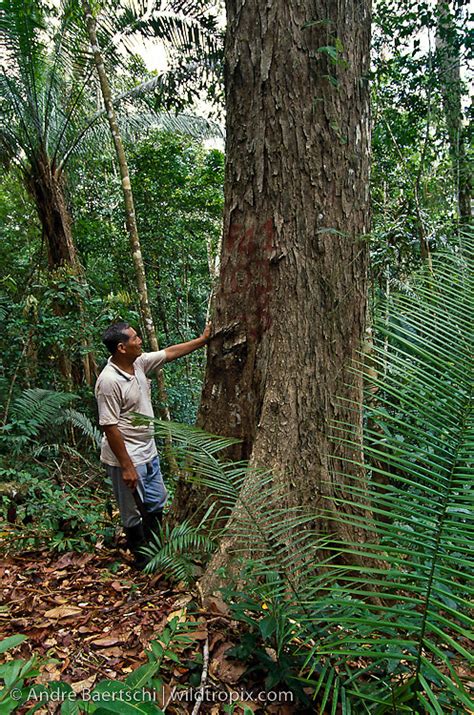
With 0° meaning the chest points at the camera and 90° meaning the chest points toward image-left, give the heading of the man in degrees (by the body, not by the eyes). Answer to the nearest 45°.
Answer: approximately 315°

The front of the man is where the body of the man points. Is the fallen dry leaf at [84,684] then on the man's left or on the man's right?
on the man's right

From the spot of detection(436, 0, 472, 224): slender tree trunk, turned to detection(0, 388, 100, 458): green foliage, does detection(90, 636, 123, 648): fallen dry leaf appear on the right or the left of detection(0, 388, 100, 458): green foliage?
left

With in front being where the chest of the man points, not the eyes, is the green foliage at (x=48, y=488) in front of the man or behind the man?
behind

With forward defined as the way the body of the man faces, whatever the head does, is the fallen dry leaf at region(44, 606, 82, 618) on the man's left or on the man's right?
on the man's right

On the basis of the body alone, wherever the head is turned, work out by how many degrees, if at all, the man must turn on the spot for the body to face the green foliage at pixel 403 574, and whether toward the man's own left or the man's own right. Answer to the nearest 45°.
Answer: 0° — they already face it

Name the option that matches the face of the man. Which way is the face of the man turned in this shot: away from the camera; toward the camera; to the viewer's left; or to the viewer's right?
to the viewer's right

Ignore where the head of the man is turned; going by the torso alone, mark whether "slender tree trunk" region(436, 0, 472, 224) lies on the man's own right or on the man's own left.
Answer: on the man's own left

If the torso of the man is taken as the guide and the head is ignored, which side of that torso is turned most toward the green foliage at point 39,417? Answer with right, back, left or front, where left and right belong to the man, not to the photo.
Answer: back
